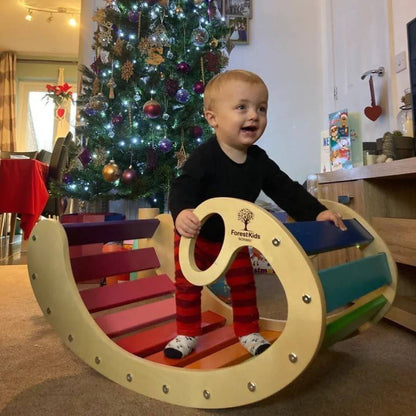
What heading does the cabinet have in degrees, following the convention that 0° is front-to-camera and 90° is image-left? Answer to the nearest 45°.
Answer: approximately 45°

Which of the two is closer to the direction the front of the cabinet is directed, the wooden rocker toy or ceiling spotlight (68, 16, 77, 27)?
the wooden rocker toy

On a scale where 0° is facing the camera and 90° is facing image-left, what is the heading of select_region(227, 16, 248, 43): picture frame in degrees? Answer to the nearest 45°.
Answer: approximately 0°

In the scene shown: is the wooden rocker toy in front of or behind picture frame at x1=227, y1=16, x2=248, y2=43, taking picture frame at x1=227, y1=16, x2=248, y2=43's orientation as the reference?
in front

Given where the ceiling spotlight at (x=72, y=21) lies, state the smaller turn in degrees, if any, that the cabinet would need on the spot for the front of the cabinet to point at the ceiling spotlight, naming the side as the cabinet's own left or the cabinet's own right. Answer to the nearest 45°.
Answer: approximately 90° to the cabinet's own right

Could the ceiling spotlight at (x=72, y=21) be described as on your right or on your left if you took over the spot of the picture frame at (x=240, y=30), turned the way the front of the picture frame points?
on your right

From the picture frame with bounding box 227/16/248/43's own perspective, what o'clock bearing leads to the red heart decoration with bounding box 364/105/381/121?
The red heart decoration is roughly at 10 o'clock from the picture frame.

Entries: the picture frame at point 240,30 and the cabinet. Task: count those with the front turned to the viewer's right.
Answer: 0

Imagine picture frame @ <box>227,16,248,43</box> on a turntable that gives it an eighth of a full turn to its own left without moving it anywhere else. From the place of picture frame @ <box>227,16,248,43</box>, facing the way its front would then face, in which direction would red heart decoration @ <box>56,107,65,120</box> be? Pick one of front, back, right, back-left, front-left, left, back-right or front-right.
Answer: back

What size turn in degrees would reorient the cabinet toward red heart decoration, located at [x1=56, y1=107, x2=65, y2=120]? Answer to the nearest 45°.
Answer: approximately 90° to its right

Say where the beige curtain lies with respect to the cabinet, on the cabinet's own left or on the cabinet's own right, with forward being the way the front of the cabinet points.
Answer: on the cabinet's own right

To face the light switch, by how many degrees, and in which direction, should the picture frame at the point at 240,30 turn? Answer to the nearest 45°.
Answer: approximately 45° to its left

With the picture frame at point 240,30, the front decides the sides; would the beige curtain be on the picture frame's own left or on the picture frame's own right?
on the picture frame's own right
